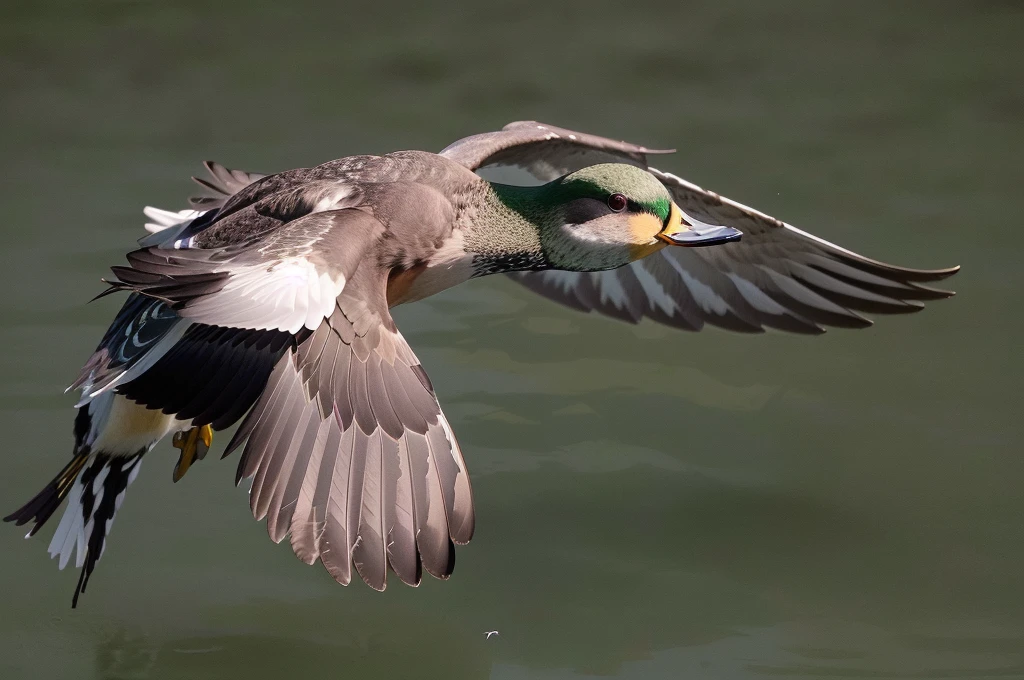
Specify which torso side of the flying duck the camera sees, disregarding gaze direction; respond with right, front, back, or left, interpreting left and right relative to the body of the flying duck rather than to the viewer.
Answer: right
